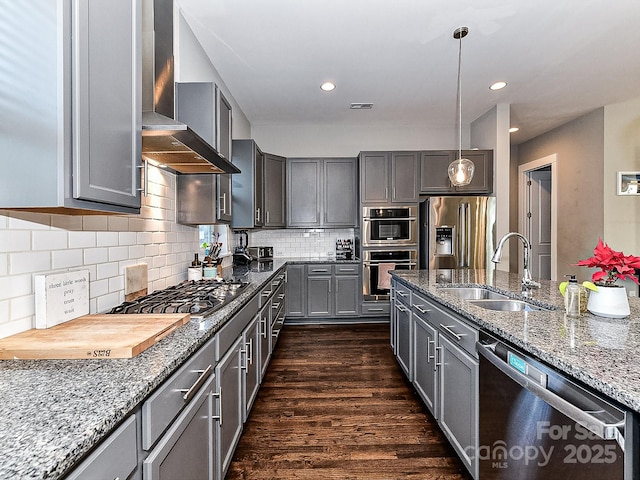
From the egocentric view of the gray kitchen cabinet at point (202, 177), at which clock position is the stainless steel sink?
The stainless steel sink is roughly at 1 o'clock from the gray kitchen cabinet.

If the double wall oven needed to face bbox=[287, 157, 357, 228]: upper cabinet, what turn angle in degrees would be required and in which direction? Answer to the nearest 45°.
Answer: approximately 90° to its right

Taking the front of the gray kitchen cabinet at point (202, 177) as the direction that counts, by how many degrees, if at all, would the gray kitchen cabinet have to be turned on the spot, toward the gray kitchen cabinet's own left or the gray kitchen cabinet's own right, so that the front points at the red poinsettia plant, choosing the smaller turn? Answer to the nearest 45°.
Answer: approximately 45° to the gray kitchen cabinet's own right

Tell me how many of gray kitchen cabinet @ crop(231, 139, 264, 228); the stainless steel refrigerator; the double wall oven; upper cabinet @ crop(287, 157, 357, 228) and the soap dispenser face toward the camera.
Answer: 3

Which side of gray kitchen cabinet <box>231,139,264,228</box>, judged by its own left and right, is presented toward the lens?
right

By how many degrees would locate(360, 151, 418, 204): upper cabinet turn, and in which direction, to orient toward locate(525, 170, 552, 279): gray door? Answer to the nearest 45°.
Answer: approximately 135° to its left

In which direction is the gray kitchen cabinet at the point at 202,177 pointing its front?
to the viewer's right

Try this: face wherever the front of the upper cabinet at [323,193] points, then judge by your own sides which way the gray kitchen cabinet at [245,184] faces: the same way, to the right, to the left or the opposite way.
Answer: to the left
